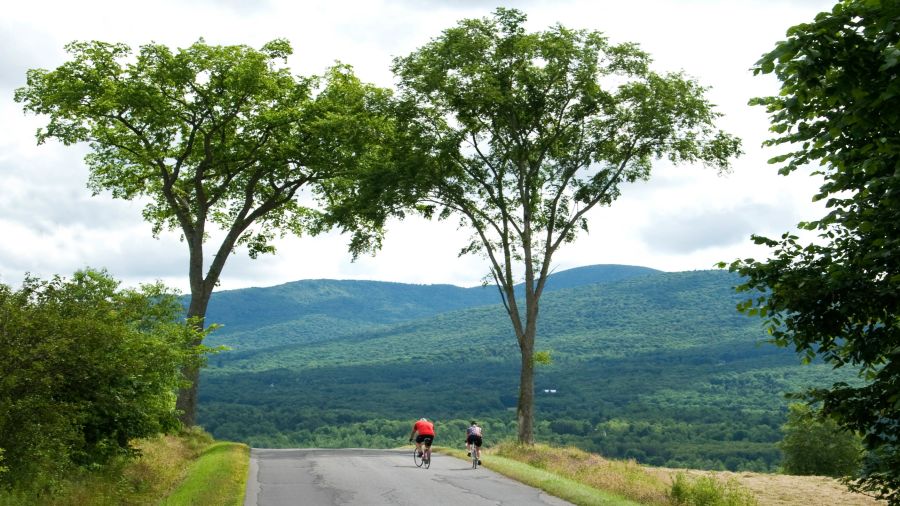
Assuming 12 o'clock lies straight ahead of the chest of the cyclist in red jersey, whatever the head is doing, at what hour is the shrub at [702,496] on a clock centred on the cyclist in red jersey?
The shrub is roughly at 5 o'clock from the cyclist in red jersey.

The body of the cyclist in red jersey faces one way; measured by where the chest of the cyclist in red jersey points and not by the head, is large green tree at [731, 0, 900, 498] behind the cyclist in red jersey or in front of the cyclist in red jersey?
behind

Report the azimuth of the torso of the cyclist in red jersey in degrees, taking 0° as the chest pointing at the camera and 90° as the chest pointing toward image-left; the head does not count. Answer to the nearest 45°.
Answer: approximately 180°

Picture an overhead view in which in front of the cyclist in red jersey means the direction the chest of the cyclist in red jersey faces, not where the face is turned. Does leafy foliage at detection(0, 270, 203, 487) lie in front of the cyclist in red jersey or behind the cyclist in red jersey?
behind

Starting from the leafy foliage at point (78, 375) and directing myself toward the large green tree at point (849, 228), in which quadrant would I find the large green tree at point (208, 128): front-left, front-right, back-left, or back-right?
back-left
